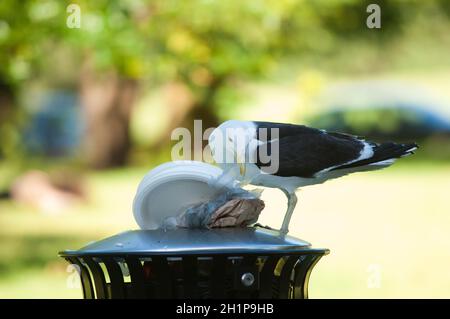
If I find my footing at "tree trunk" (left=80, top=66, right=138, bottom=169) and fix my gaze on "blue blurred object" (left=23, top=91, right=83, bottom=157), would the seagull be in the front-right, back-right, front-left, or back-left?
back-left

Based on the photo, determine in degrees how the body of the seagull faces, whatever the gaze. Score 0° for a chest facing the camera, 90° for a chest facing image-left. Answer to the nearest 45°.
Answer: approximately 90°

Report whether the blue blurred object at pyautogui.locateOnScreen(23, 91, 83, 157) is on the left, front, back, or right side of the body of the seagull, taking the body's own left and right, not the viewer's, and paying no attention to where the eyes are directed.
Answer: right
